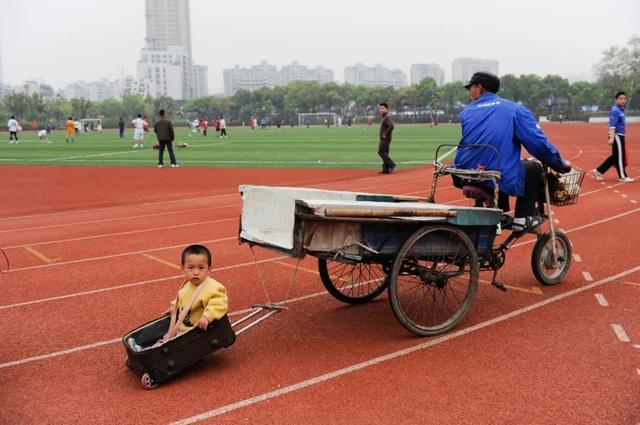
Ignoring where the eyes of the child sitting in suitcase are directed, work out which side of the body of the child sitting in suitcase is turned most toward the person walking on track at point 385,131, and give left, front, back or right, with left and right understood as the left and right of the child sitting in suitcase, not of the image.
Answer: back

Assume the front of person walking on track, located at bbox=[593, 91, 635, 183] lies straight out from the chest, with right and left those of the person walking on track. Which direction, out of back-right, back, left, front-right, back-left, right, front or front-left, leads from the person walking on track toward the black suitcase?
right

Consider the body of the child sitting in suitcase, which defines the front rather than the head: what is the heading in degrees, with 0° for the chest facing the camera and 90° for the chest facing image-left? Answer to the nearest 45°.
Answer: approximately 45°

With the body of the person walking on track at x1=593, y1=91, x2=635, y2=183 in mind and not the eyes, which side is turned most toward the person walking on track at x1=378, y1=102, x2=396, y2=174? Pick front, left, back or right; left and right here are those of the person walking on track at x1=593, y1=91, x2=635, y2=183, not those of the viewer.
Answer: back

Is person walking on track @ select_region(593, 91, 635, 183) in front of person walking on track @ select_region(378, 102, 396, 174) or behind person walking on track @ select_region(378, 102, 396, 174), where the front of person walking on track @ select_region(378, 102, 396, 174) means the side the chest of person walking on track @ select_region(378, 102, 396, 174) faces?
behind

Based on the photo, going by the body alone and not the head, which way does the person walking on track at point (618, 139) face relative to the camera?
to the viewer's right

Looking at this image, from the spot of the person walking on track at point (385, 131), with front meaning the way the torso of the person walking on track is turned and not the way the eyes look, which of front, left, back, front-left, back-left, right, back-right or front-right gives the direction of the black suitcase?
left

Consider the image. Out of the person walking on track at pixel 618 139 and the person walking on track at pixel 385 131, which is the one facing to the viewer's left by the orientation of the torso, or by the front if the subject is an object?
the person walking on track at pixel 385 131

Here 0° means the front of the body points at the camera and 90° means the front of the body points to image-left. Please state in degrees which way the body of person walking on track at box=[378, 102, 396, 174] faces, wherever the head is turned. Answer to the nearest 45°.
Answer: approximately 90°

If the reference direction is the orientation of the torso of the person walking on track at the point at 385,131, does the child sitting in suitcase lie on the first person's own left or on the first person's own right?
on the first person's own left

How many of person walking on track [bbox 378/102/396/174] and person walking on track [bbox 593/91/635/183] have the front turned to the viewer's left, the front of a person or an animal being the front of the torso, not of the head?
1
